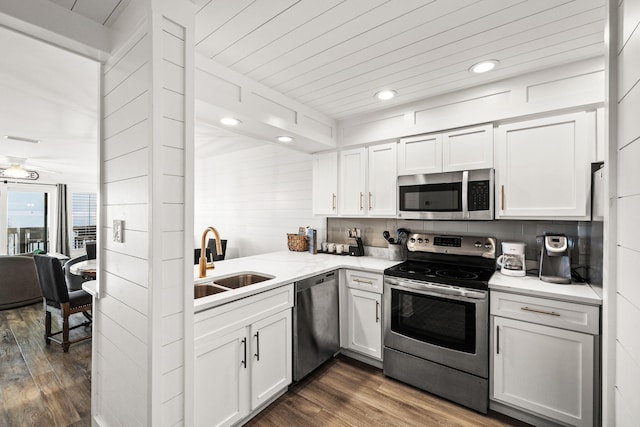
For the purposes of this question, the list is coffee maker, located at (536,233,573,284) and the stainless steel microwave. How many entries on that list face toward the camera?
2

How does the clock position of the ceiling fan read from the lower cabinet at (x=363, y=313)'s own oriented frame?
The ceiling fan is roughly at 2 o'clock from the lower cabinet.

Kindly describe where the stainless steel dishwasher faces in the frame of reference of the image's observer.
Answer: facing the viewer and to the right of the viewer

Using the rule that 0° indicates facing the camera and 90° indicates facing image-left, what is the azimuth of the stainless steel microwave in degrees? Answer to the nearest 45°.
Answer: approximately 0°

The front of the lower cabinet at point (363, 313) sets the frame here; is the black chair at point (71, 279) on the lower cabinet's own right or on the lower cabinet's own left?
on the lower cabinet's own right

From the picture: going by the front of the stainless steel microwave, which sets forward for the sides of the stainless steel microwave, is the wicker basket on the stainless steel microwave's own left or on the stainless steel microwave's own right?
on the stainless steel microwave's own right

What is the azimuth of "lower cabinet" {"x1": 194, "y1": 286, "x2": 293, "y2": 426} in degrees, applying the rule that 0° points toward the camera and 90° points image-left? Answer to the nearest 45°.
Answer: approximately 315°

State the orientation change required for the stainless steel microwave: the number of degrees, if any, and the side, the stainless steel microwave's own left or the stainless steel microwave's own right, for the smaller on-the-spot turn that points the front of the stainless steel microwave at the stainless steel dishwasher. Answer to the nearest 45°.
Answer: approximately 45° to the stainless steel microwave's own right

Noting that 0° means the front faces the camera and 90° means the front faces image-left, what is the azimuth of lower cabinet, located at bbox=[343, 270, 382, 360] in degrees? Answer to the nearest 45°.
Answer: approximately 45°

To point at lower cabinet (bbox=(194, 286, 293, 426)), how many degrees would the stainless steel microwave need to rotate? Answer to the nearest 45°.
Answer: approximately 45° to its right

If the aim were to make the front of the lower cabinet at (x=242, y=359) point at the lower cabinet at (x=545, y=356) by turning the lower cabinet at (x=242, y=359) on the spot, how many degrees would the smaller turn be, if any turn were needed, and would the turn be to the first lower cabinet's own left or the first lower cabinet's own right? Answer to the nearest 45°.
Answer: approximately 45° to the first lower cabinet's own left
